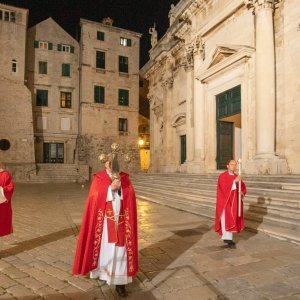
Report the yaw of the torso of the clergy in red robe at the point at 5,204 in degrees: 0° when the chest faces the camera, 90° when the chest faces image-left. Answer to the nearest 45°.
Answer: approximately 45°

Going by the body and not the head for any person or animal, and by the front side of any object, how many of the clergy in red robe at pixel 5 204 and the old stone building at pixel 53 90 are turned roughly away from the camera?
0

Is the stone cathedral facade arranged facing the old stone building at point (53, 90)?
no

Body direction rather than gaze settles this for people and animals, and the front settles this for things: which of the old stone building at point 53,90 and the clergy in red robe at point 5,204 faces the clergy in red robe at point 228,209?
the old stone building

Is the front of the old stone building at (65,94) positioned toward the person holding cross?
yes

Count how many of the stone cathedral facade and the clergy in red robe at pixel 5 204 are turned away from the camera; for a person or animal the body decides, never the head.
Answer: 0

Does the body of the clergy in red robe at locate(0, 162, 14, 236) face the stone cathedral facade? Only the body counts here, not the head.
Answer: no

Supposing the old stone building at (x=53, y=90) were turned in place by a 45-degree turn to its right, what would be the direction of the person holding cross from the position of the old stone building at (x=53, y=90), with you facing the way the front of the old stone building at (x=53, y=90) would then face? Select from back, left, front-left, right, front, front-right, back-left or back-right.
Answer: front-left

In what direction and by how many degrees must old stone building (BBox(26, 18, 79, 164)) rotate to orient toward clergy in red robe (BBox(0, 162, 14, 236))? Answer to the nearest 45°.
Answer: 0° — it already faces them

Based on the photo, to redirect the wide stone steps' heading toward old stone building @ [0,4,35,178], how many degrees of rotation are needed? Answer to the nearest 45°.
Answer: approximately 90° to its right

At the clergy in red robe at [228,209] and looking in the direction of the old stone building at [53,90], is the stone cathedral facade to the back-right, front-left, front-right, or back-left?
front-right

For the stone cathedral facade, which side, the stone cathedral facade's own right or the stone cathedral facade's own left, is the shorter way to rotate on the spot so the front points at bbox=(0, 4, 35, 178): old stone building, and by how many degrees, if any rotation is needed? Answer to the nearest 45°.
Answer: approximately 90° to the stone cathedral facade's own right

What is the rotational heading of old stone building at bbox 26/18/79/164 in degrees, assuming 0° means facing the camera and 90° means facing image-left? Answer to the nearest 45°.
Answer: approximately 0°

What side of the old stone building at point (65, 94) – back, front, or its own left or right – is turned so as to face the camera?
front

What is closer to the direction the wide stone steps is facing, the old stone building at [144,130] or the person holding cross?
the person holding cross

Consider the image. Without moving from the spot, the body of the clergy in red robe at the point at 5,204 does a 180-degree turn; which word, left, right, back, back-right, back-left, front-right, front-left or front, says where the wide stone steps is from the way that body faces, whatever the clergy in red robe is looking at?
front-right

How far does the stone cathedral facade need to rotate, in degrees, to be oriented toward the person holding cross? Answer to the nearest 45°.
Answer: approximately 45° to its left

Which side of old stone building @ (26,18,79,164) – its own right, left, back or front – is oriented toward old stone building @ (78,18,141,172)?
left

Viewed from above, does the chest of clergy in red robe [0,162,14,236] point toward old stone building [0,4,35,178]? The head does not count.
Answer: no

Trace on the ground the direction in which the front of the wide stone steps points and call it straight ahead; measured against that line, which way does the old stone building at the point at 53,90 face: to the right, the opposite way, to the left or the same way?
to the left
